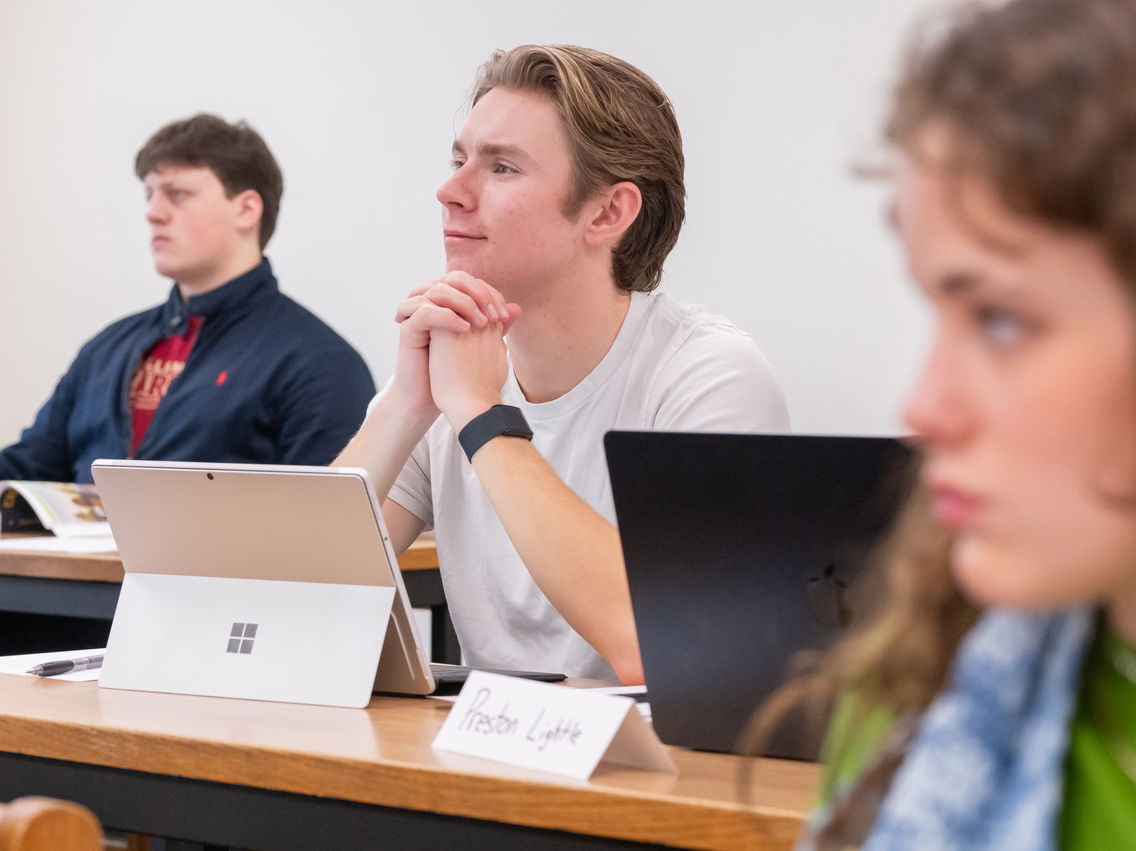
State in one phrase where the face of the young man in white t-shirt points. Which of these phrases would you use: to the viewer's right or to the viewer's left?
to the viewer's left

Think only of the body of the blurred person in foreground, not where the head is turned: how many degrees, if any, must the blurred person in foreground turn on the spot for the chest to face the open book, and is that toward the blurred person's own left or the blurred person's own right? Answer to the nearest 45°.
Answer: approximately 90° to the blurred person's own right

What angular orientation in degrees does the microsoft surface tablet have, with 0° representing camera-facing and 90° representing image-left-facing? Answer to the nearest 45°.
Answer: approximately 225°

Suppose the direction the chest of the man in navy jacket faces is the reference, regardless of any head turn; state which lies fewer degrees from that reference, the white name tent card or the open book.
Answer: the open book

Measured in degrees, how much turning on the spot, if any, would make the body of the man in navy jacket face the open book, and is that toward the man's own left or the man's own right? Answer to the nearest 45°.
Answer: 0° — they already face it

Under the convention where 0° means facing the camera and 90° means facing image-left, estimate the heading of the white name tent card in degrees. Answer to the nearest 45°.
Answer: approximately 45°

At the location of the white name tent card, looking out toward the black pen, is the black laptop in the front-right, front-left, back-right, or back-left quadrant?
back-right
